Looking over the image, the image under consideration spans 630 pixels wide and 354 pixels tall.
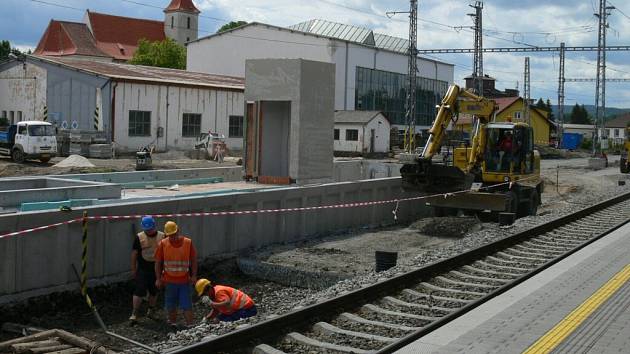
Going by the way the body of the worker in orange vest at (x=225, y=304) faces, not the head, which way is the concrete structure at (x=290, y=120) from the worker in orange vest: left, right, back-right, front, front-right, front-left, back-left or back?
right

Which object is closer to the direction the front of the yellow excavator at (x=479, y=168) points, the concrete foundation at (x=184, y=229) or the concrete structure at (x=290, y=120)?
the concrete foundation

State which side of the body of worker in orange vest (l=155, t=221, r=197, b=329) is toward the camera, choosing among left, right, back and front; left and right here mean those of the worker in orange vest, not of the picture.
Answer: front

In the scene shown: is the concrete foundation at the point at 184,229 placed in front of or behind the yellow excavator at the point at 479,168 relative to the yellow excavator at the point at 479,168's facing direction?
in front

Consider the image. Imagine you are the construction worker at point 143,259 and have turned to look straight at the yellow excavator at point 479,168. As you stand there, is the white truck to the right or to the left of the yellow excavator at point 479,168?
left

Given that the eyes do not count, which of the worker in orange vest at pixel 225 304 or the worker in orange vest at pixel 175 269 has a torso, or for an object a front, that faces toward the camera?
the worker in orange vest at pixel 175 269

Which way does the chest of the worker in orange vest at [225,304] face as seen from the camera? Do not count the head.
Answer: to the viewer's left

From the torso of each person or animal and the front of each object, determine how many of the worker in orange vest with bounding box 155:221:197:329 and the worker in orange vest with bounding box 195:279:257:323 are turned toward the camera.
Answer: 1

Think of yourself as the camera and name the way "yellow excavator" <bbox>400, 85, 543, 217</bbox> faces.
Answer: facing the viewer and to the left of the viewer

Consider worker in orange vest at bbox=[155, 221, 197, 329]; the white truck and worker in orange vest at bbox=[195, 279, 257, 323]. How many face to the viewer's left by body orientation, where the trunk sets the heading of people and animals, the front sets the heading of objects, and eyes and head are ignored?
1

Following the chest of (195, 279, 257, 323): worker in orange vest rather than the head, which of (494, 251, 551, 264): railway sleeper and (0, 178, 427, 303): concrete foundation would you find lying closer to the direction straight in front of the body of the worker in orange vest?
the concrete foundation

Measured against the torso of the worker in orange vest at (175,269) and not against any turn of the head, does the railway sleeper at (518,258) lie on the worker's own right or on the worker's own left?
on the worker's own left

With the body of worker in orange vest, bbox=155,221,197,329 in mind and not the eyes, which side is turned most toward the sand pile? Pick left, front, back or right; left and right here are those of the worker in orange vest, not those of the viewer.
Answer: back

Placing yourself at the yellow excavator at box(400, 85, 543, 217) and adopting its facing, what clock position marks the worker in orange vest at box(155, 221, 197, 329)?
The worker in orange vest is roughly at 11 o'clock from the yellow excavator.

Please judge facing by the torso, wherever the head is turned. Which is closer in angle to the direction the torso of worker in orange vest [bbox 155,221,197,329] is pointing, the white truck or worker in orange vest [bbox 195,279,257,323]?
the worker in orange vest

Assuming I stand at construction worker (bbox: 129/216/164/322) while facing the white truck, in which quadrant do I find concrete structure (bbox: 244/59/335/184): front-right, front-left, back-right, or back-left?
front-right

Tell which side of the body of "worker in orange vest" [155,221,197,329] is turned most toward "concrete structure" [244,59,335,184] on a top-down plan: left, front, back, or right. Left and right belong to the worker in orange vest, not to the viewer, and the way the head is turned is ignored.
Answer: back
